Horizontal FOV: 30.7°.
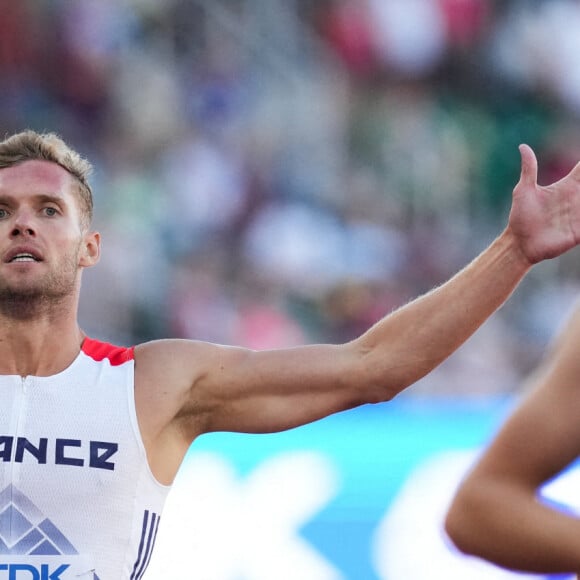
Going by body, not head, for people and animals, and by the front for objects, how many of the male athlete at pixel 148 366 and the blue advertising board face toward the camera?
2

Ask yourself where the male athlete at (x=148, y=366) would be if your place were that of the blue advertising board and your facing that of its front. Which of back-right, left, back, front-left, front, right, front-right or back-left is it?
front

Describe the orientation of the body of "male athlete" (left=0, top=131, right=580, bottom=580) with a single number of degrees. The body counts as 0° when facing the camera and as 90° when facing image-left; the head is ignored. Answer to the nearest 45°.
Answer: approximately 0°

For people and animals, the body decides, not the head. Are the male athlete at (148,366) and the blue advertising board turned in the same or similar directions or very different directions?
same or similar directions

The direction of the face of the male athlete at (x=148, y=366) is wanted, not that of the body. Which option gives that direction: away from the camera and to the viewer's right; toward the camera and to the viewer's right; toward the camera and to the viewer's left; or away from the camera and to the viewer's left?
toward the camera and to the viewer's left

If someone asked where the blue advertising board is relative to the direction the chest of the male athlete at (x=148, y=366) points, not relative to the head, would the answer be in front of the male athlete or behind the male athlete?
behind

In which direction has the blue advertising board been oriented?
toward the camera
